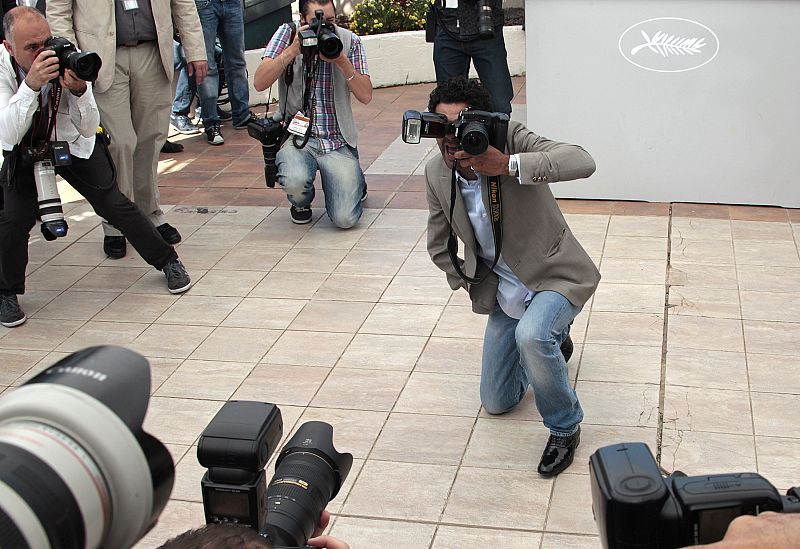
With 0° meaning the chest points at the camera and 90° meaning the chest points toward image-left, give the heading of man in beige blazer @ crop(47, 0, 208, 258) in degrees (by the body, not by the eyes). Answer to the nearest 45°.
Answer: approximately 0°

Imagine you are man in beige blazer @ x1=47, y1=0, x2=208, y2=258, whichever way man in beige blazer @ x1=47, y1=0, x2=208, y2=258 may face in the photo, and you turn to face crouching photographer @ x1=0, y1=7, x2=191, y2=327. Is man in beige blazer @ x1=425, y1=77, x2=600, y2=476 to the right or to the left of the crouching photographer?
left

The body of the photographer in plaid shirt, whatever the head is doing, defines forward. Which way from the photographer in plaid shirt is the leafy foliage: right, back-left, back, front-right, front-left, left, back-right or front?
back

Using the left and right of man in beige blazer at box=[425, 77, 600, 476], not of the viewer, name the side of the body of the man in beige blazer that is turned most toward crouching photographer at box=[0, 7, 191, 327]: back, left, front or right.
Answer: right

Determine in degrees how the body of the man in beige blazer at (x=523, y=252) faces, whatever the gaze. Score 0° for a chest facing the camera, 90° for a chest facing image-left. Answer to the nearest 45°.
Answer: approximately 45°

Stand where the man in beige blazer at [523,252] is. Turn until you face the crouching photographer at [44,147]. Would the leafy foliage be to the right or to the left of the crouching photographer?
right

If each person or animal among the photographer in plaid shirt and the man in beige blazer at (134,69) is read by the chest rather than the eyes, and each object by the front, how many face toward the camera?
2

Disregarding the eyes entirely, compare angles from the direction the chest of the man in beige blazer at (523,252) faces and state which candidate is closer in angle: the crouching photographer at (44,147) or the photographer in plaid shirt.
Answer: the crouching photographer

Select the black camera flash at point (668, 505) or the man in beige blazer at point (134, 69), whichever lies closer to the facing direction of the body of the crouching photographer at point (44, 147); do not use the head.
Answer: the black camera flash
